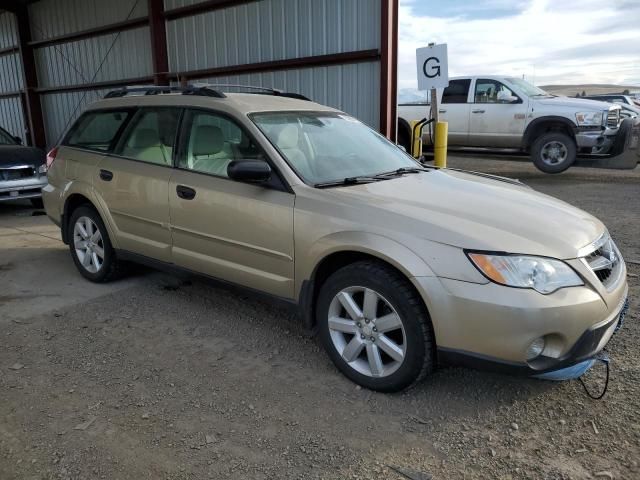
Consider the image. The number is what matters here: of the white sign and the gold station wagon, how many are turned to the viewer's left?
0

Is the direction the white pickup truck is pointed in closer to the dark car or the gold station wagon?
the gold station wagon

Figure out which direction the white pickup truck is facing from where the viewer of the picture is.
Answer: facing the viewer and to the right of the viewer

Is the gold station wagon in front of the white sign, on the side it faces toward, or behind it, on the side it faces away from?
in front

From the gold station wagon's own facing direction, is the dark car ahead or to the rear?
to the rear

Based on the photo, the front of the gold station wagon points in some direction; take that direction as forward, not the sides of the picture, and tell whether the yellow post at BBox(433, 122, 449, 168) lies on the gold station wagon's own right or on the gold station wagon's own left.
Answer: on the gold station wagon's own left

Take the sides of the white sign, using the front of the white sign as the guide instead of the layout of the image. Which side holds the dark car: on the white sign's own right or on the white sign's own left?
on the white sign's own right

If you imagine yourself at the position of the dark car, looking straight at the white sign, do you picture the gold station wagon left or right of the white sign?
right

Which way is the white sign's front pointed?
toward the camera

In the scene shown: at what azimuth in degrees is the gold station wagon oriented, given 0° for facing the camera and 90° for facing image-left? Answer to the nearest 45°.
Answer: approximately 315°
